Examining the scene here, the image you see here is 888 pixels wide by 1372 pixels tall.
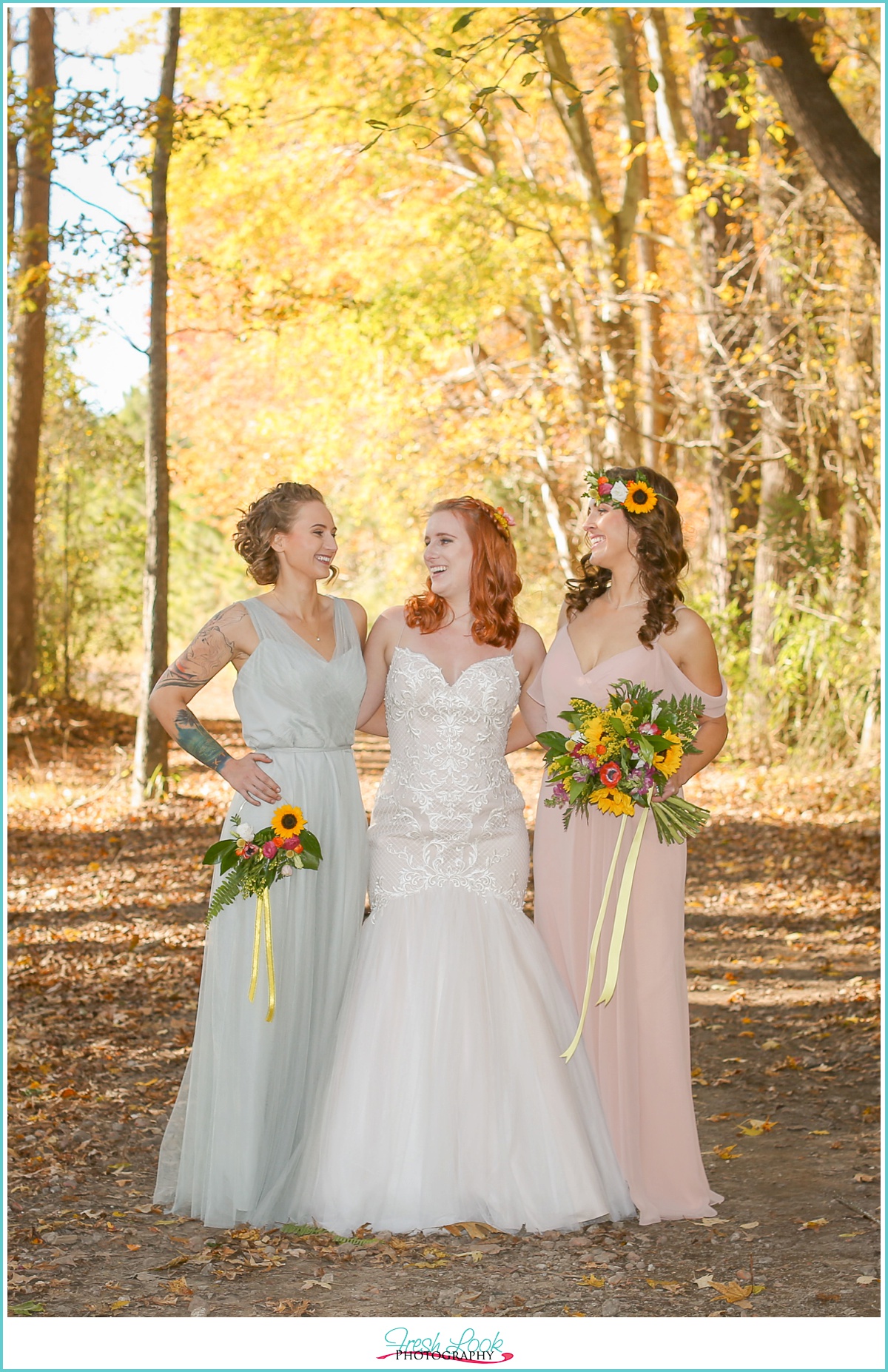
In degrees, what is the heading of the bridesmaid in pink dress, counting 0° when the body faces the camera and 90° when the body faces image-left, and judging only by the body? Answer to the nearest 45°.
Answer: approximately 45°

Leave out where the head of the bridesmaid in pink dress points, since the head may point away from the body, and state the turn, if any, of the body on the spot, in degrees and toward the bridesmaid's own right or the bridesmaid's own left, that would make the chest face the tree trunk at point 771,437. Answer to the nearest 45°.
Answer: approximately 135° to the bridesmaid's own right

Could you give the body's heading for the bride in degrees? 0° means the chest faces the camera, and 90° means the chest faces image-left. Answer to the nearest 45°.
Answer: approximately 0°

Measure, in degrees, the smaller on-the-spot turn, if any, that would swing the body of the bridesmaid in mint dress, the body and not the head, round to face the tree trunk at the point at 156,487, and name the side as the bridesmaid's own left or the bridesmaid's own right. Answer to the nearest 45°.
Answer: approximately 135° to the bridesmaid's own left

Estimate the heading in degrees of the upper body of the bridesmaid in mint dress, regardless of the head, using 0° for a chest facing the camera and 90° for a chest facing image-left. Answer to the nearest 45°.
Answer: approximately 315°

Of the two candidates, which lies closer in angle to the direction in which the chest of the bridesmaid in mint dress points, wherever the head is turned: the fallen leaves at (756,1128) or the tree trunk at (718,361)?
the fallen leaves

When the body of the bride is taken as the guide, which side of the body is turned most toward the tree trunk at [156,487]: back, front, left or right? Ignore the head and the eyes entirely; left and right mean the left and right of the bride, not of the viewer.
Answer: back

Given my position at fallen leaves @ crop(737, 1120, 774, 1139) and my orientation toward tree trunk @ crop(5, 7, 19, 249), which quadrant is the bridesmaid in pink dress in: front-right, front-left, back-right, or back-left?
back-left
